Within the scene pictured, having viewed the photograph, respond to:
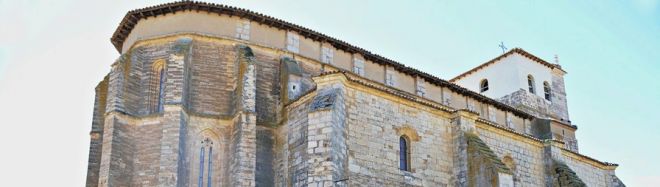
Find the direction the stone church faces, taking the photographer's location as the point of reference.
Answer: facing away from the viewer and to the right of the viewer
